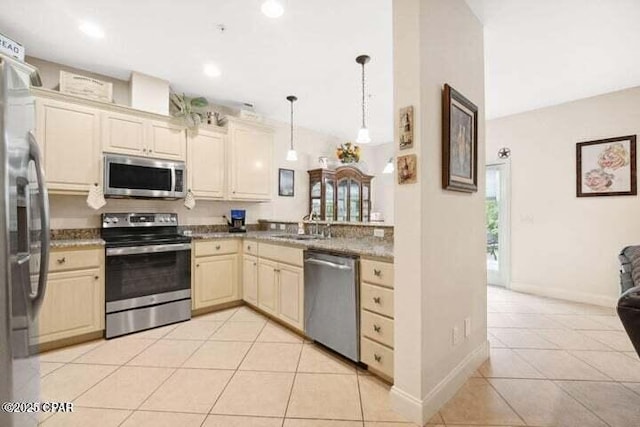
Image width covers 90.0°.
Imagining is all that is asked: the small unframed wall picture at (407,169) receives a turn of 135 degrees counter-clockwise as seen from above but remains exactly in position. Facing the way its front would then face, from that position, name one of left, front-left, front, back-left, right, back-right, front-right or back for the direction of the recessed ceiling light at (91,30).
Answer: back

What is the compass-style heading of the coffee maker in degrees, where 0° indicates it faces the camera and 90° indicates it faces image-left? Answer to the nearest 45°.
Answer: approximately 0°

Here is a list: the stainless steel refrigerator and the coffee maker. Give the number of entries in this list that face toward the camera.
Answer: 1

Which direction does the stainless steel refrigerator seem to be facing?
to the viewer's right
